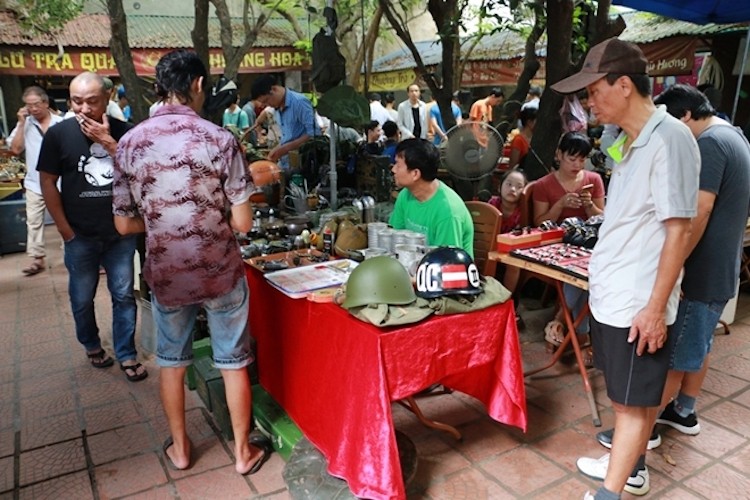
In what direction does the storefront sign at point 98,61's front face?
toward the camera

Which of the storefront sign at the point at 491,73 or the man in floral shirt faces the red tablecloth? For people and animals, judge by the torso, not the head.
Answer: the storefront sign

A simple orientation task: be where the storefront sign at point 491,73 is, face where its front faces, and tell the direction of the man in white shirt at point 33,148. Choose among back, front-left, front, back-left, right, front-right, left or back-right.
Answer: front-right

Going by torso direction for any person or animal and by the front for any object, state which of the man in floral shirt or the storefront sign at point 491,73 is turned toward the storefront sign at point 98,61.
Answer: the man in floral shirt

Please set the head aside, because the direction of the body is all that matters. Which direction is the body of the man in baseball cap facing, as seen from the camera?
to the viewer's left

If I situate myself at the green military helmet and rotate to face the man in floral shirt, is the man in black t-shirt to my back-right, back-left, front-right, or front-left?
front-right

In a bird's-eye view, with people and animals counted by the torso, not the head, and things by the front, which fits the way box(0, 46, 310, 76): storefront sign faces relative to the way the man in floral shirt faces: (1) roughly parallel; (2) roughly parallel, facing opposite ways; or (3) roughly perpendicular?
roughly parallel, facing opposite ways

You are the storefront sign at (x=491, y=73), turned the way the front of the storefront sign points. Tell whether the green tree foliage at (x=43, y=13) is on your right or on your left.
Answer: on your right

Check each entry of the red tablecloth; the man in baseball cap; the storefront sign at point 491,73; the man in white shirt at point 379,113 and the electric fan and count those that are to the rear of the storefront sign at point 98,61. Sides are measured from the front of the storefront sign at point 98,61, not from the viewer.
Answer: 0

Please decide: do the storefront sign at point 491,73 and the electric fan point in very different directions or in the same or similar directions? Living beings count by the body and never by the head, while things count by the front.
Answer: same or similar directions

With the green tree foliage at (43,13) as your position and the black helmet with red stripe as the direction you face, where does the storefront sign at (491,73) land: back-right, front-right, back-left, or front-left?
front-left

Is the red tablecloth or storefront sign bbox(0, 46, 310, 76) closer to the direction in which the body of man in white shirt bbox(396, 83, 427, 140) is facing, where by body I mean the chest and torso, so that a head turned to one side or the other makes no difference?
the red tablecloth

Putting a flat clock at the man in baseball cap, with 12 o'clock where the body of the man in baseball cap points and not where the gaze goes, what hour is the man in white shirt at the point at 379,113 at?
The man in white shirt is roughly at 2 o'clock from the man in baseball cap.

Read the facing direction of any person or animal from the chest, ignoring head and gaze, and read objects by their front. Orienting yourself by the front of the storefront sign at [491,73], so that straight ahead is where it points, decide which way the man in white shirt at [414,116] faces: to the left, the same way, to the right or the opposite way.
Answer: the same way

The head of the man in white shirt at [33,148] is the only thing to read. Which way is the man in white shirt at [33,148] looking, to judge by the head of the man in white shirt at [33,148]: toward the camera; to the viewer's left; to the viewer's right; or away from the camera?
toward the camera

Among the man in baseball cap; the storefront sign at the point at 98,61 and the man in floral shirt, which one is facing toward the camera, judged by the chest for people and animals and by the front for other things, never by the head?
the storefront sign

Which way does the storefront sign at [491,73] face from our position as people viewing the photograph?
facing the viewer

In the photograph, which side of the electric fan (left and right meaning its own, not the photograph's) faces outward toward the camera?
front

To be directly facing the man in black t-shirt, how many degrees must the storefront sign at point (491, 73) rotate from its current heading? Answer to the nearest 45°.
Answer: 0° — it already faces them

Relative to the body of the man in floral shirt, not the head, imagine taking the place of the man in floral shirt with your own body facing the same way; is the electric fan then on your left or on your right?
on your right
